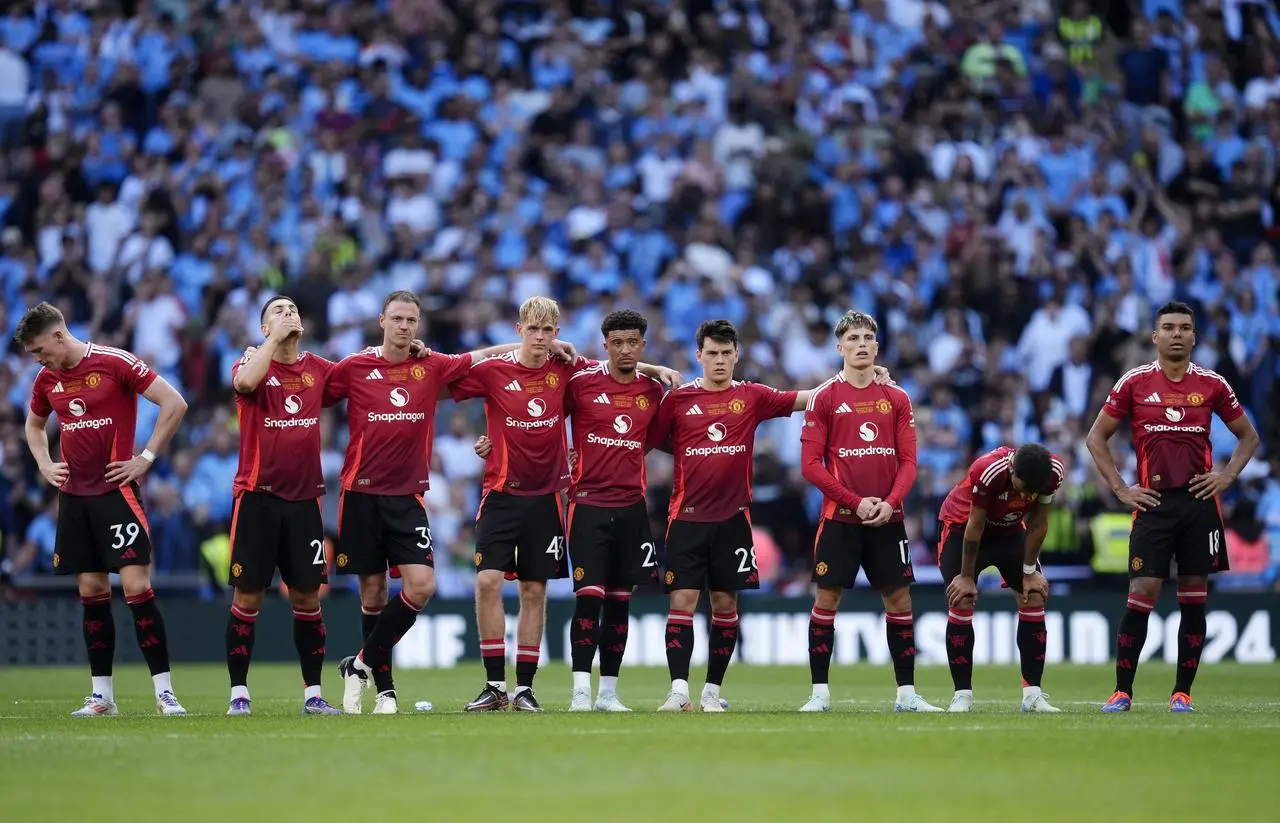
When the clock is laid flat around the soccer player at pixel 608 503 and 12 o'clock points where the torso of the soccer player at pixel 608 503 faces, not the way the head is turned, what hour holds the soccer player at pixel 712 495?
the soccer player at pixel 712 495 is roughly at 9 o'clock from the soccer player at pixel 608 503.

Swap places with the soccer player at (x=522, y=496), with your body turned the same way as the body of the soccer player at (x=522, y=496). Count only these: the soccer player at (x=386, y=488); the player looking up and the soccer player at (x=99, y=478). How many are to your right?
3

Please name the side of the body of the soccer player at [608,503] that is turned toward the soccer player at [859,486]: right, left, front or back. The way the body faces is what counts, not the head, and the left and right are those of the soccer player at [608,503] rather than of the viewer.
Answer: left

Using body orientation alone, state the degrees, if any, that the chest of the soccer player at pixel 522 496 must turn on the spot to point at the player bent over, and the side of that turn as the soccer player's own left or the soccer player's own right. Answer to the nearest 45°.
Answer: approximately 90° to the soccer player's own left

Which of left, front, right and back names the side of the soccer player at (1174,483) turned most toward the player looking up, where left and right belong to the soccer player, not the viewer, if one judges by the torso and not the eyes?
right

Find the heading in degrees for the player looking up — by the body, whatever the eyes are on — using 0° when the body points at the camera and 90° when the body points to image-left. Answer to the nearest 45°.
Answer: approximately 0°

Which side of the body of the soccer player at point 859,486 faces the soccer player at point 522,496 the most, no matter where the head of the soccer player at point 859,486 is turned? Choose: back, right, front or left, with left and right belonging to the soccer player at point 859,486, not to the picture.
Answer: right

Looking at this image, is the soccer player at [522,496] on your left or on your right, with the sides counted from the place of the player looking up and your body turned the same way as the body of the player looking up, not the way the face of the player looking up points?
on your left

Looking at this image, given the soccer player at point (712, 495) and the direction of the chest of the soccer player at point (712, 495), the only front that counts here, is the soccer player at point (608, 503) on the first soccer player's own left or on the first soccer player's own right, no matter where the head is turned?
on the first soccer player's own right

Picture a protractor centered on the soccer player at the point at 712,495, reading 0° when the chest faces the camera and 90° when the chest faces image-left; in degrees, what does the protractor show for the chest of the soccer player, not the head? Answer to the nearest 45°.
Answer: approximately 0°
